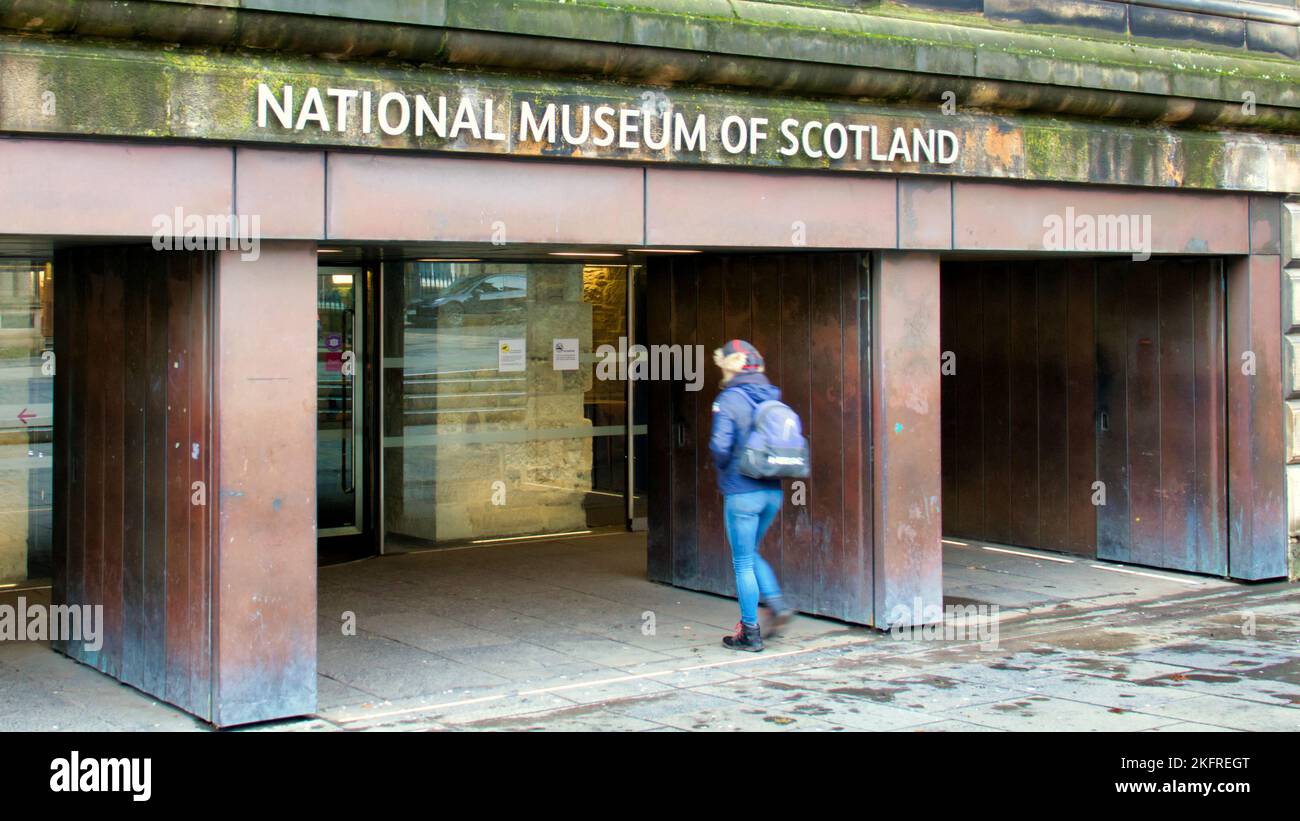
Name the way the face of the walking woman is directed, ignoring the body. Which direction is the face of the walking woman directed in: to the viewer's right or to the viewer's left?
to the viewer's left

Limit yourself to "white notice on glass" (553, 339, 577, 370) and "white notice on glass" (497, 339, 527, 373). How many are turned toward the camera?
2

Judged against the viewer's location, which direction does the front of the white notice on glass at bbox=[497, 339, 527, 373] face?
facing the viewer

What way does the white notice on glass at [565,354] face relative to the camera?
toward the camera

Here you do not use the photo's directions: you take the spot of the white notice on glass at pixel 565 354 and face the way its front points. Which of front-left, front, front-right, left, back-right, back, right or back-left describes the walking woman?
front

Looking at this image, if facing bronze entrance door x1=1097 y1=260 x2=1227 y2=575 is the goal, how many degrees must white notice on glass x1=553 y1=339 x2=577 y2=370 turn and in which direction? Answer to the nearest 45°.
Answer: approximately 45° to its left

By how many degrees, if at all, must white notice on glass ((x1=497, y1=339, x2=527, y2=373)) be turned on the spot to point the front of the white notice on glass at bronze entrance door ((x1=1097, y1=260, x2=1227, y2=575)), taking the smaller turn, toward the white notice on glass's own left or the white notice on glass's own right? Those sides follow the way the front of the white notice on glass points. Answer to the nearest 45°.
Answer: approximately 45° to the white notice on glass's own left

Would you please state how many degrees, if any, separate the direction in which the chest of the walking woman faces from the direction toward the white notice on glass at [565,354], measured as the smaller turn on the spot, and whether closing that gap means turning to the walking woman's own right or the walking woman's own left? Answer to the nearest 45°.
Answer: approximately 45° to the walking woman's own right

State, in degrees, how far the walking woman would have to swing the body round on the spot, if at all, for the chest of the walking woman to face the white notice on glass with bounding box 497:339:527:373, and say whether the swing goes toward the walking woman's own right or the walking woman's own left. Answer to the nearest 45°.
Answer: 0° — they already face it

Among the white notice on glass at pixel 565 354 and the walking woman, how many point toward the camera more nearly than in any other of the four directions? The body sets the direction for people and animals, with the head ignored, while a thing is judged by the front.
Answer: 1

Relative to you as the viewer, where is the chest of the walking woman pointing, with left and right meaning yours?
facing away from the viewer and to the left of the viewer

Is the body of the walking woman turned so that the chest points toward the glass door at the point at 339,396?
yes
